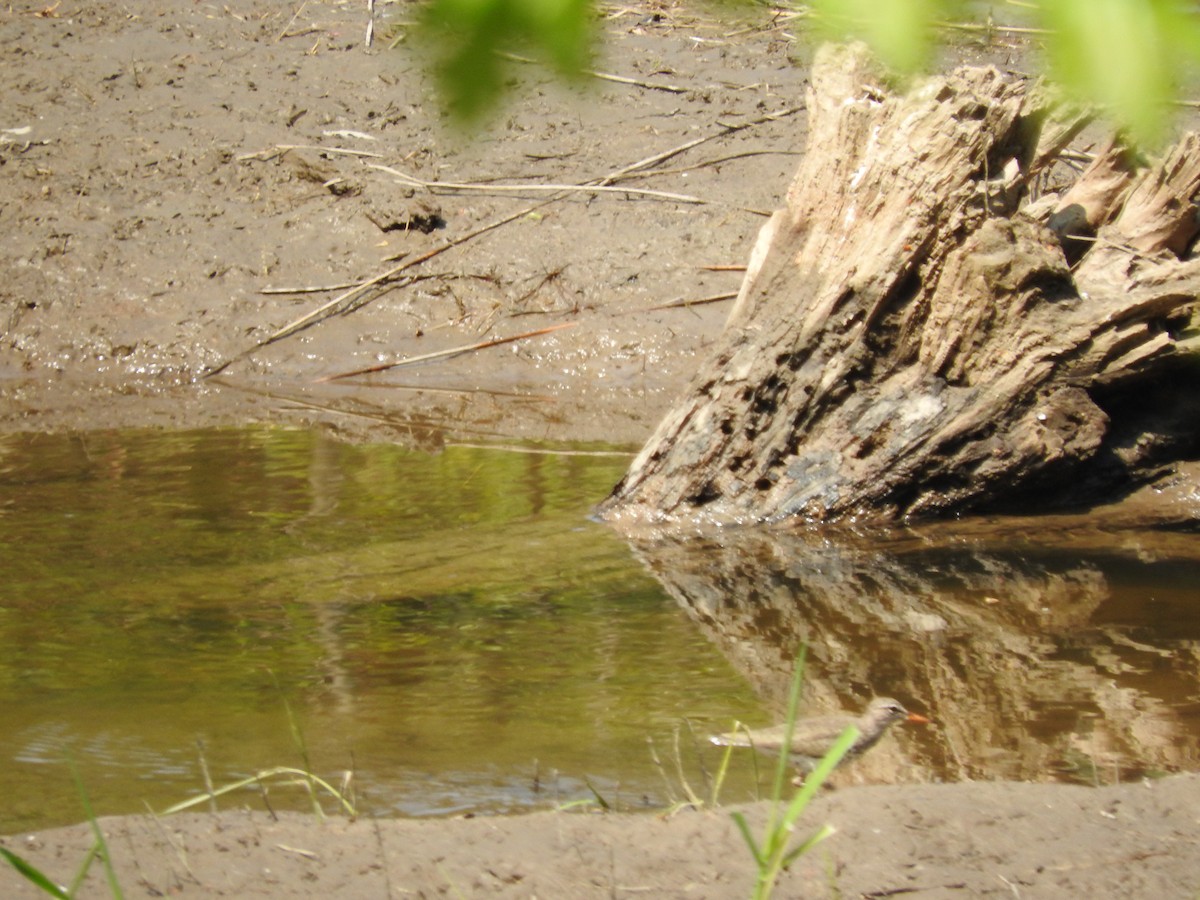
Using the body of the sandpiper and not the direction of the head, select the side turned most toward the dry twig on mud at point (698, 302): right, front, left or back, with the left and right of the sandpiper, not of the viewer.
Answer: left

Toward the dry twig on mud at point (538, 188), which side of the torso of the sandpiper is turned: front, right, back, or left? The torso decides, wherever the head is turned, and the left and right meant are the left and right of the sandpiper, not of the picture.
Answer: left

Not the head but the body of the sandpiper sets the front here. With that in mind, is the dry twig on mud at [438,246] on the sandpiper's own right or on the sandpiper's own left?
on the sandpiper's own left

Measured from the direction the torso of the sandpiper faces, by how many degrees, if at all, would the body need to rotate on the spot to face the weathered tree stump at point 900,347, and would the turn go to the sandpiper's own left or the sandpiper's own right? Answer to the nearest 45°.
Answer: approximately 90° to the sandpiper's own left

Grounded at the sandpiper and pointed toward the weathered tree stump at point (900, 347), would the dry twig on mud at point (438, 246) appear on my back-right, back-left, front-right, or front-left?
front-left

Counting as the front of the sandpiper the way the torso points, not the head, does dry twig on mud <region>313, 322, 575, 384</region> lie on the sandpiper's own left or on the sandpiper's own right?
on the sandpiper's own left

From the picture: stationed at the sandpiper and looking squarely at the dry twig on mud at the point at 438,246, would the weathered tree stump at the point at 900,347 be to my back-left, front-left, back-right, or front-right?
front-right

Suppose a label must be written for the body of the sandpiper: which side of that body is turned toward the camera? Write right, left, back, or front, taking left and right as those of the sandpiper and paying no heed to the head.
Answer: right
